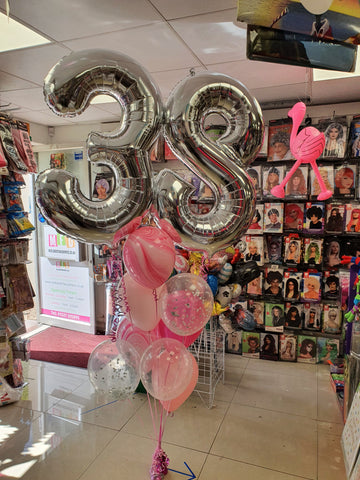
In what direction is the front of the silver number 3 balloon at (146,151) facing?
toward the camera

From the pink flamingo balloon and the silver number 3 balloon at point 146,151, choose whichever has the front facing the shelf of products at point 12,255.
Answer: the pink flamingo balloon

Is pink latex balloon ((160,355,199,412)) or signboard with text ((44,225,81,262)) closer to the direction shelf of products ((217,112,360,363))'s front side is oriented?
the pink latex balloon

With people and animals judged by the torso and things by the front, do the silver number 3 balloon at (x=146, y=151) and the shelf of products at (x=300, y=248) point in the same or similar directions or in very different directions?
same or similar directions

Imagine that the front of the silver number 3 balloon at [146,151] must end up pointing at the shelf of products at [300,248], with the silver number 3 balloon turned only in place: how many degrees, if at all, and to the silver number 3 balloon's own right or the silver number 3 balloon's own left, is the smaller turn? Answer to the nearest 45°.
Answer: approximately 135° to the silver number 3 balloon's own left

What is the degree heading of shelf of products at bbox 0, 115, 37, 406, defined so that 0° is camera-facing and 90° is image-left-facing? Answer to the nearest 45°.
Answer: approximately 270°

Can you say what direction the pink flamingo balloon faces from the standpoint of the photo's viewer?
facing to the left of the viewer

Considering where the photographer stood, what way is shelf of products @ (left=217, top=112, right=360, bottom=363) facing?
facing the viewer

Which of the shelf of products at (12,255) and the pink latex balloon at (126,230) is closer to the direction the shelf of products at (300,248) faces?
the pink latex balloon

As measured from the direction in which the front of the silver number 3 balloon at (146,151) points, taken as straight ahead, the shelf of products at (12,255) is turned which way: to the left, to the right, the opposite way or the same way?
to the left

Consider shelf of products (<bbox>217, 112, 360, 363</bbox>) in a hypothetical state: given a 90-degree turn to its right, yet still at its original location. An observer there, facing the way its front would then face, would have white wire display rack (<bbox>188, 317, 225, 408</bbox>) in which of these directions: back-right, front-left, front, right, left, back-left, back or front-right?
front-left

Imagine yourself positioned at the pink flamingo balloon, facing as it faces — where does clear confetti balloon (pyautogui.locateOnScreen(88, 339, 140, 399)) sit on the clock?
The clear confetti balloon is roughly at 10 o'clock from the pink flamingo balloon.

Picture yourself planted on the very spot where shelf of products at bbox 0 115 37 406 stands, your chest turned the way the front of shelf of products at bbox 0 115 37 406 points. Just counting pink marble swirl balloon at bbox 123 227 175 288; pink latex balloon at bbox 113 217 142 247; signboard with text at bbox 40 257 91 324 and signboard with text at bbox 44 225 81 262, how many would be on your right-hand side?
2
